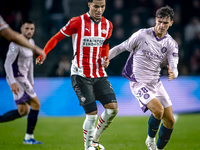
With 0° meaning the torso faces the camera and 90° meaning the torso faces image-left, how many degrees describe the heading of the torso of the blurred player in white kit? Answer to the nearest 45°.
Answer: approximately 315°

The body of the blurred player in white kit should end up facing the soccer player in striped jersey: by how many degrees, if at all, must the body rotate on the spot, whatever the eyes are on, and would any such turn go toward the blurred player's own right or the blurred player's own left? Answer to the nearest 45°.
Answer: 0° — they already face them
